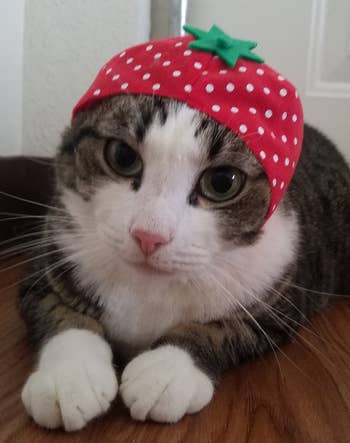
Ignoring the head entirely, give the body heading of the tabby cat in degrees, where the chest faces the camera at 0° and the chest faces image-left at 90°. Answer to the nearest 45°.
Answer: approximately 45°
